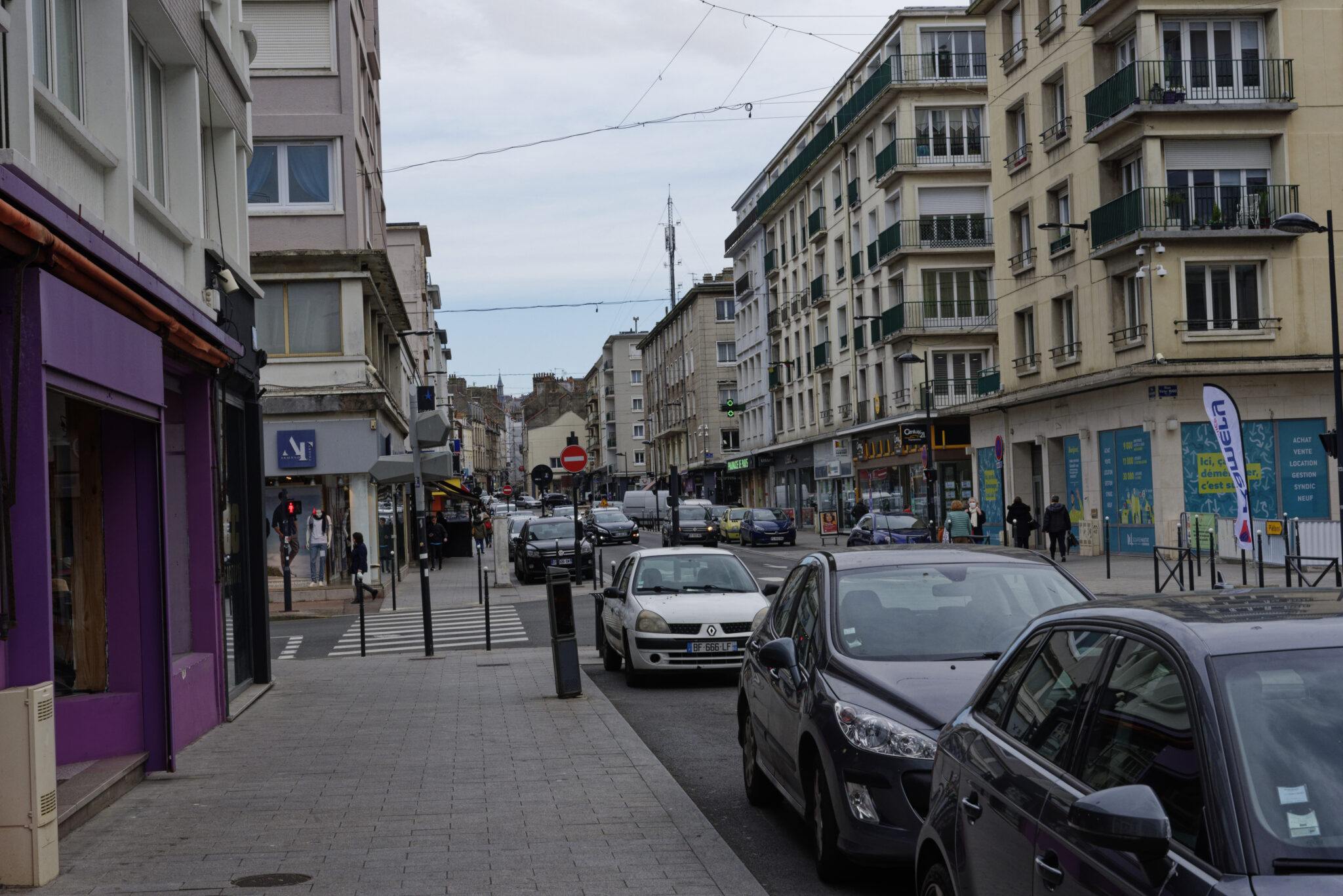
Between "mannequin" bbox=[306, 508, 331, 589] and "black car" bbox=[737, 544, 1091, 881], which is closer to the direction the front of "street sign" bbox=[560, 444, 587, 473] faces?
the black car

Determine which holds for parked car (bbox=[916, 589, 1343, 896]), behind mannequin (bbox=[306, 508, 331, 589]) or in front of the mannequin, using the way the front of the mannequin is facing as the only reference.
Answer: in front

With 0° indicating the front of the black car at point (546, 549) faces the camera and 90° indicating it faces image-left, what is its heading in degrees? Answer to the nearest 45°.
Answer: approximately 0°

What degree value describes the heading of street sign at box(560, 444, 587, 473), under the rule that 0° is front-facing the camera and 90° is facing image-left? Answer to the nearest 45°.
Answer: approximately 0°

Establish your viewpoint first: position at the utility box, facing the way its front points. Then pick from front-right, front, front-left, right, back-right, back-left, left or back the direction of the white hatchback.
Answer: left

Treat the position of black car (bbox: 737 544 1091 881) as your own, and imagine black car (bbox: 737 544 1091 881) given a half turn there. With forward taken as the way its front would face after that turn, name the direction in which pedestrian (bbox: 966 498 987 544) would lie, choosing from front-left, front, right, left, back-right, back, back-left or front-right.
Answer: front-right

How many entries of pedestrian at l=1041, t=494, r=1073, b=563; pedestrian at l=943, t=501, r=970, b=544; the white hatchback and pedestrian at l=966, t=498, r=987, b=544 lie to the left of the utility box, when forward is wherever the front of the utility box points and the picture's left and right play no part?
4

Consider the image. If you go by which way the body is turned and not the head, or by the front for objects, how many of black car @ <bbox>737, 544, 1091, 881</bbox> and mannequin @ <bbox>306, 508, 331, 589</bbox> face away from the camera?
0
